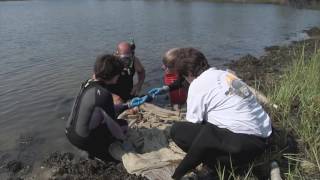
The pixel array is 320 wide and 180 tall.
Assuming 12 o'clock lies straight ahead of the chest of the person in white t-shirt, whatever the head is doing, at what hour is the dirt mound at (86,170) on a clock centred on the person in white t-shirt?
The dirt mound is roughly at 11 o'clock from the person in white t-shirt.

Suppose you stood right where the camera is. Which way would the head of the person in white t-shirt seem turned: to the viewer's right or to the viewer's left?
to the viewer's left

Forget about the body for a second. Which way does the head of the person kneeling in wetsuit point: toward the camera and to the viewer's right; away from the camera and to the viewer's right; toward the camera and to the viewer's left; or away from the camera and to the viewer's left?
away from the camera and to the viewer's right

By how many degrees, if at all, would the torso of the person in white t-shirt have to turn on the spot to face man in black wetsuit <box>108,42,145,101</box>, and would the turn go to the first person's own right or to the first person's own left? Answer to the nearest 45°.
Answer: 0° — they already face them

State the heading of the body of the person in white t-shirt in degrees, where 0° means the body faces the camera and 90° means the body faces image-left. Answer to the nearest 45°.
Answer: approximately 135°
